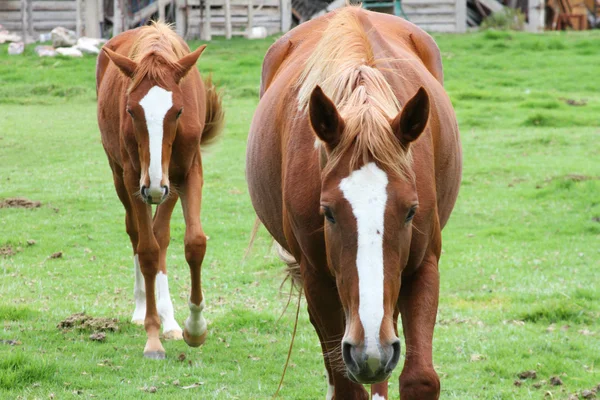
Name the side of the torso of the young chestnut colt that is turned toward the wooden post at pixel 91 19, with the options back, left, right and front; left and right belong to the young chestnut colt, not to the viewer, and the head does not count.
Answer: back

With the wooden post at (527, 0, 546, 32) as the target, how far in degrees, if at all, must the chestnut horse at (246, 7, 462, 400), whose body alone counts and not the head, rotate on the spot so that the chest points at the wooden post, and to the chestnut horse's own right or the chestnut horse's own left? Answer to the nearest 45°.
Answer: approximately 180°

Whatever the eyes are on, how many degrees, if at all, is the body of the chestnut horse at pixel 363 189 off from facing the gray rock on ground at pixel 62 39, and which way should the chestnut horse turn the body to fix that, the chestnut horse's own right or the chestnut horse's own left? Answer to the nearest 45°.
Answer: approximately 180°

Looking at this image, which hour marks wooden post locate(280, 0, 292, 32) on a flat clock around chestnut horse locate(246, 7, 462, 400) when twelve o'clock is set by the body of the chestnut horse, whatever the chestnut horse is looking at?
The wooden post is roughly at 6 o'clock from the chestnut horse.

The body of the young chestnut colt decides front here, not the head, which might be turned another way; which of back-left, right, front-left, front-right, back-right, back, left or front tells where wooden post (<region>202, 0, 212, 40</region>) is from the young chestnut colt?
back

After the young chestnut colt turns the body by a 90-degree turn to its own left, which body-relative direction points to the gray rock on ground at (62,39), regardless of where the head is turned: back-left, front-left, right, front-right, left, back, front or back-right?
left

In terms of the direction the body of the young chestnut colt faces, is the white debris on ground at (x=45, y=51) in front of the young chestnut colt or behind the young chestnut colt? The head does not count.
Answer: behind

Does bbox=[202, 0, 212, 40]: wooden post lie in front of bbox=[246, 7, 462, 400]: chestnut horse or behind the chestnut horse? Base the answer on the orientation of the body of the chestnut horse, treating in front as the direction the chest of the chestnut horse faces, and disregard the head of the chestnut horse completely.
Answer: behind

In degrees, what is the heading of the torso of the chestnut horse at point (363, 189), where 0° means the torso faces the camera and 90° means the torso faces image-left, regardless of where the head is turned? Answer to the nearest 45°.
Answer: approximately 0°

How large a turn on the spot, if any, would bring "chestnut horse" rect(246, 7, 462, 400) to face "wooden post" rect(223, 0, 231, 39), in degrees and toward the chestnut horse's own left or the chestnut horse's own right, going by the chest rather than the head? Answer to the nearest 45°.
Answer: approximately 180°

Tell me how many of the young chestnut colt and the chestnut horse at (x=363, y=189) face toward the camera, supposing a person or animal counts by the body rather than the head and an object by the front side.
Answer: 2

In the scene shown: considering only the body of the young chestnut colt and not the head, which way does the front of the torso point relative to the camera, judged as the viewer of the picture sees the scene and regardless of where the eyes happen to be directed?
toward the camera

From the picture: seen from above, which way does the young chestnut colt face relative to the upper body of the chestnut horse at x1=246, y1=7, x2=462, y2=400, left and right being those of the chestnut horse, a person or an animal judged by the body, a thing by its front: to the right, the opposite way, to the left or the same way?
the same way
